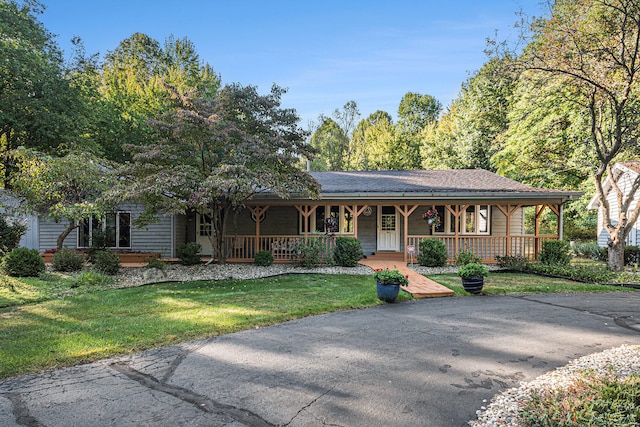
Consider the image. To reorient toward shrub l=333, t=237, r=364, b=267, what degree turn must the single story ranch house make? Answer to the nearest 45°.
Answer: approximately 45° to its right

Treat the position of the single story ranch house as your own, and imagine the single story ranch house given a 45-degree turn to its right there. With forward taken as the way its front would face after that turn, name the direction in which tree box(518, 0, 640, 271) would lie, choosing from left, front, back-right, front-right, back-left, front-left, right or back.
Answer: left

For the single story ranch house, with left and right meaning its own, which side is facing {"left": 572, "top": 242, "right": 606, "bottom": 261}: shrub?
left

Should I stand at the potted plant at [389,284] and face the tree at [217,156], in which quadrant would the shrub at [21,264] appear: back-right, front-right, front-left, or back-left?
front-left

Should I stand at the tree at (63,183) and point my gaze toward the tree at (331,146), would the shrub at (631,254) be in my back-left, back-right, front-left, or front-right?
front-right

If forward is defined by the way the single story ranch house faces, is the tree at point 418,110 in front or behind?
behind

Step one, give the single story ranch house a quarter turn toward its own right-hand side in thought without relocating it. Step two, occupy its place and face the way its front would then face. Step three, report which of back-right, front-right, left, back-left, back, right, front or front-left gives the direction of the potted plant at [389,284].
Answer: left

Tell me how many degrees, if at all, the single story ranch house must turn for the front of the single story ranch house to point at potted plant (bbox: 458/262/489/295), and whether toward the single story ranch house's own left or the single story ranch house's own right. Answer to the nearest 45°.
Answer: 0° — it already faces it

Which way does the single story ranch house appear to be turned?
toward the camera

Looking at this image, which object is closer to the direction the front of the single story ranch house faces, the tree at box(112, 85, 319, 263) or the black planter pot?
the black planter pot

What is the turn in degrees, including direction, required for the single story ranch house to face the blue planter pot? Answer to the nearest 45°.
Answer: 0° — it already faces it

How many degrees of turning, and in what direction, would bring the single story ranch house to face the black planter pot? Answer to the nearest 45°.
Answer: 0° — it already faces it
